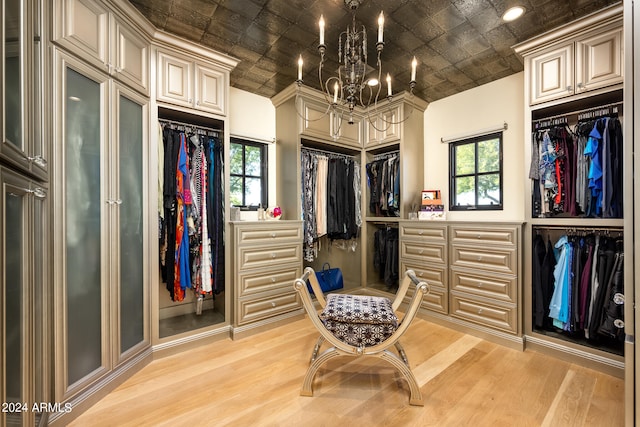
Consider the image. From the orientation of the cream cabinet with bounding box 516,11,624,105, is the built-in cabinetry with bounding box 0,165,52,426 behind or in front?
in front

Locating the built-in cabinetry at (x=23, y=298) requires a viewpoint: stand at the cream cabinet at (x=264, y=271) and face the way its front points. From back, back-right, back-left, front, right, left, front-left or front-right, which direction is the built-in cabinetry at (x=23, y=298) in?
right

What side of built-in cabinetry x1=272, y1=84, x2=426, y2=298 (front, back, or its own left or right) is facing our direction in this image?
front

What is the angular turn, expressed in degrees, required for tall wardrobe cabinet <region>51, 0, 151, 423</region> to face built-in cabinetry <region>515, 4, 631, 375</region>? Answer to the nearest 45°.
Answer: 0° — it already faces it

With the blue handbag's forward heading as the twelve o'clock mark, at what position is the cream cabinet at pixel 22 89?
The cream cabinet is roughly at 1 o'clock from the blue handbag.

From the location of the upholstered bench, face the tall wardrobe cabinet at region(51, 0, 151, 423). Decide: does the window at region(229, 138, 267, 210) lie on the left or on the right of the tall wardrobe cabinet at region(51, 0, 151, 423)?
right

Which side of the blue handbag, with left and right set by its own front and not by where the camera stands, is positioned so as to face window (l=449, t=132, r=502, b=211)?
left

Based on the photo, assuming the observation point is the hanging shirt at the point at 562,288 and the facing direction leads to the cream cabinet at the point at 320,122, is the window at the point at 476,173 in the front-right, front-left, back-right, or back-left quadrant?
front-right

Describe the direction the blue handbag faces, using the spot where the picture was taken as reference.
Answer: facing the viewer

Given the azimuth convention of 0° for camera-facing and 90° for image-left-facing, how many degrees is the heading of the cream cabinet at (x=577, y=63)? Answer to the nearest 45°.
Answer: approximately 45°

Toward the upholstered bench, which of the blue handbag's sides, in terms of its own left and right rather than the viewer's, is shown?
front

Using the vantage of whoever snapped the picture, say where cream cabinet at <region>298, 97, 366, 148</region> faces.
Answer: facing the viewer and to the right of the viewer
